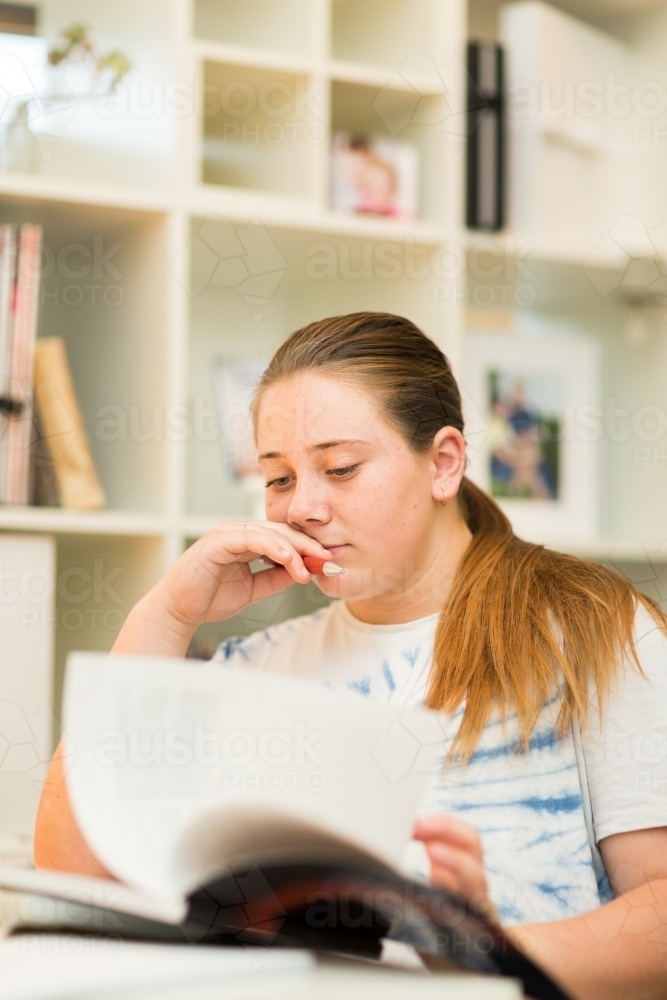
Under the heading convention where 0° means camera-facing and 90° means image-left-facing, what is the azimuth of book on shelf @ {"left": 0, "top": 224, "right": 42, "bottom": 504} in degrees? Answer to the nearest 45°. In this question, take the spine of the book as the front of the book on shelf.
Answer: approximately 0°

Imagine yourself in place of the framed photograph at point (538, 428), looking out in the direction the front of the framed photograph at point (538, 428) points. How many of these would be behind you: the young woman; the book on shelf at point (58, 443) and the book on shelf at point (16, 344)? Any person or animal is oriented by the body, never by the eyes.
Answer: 0

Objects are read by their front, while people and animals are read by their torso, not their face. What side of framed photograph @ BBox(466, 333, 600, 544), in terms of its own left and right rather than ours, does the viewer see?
front

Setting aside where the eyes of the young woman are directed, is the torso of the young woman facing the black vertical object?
no

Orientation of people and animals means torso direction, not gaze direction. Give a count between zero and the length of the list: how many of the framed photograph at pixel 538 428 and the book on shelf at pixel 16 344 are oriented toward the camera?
2

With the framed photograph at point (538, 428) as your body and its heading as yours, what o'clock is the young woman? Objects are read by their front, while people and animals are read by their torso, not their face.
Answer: The young woman is roughly at 12 o'clock from the framed photograph.

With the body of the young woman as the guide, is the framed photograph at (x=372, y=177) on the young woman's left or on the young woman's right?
on the young woman's right

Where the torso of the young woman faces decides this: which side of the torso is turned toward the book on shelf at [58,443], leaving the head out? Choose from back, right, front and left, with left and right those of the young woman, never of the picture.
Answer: right

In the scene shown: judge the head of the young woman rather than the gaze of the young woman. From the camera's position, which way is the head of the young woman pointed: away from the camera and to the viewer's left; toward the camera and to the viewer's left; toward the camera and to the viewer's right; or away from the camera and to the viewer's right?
toward the camera and to the viewer's left

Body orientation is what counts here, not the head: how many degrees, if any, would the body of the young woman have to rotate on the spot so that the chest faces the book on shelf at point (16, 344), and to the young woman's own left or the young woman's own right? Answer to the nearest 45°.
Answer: approximately 90° to the young woman's own right

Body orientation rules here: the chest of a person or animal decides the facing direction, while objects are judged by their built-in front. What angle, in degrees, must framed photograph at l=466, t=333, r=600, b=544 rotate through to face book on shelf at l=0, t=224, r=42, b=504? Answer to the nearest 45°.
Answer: approximately 45° to its right
